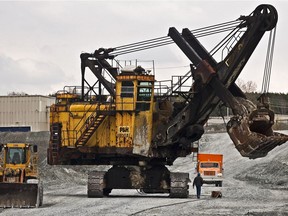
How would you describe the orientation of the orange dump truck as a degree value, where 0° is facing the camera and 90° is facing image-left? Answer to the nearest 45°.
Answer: approximately 0°
